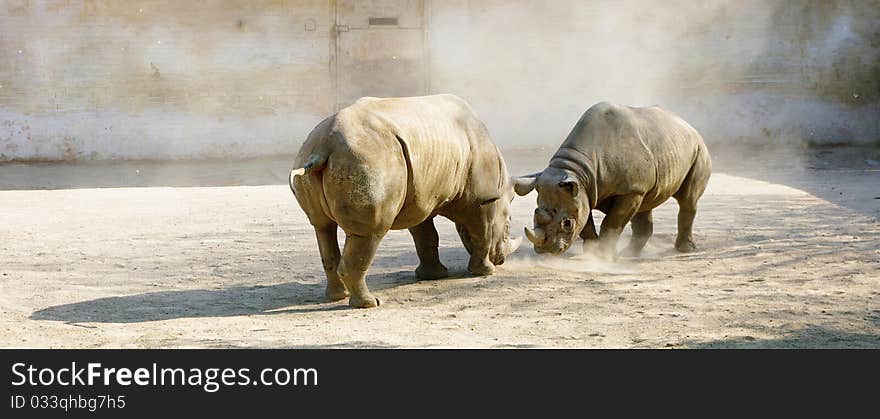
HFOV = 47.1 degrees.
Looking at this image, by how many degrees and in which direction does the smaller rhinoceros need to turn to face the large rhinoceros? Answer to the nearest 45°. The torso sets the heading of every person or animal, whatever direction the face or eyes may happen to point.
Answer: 0° — it already faces it

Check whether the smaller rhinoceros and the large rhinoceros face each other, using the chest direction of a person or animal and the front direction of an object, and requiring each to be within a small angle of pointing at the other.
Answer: yes

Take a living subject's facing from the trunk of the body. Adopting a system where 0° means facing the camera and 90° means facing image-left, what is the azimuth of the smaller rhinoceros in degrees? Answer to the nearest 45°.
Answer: approximately 45°

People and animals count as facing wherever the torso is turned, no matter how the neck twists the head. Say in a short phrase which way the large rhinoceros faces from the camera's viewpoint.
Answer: facing away from the viewer and to the right of the viewer

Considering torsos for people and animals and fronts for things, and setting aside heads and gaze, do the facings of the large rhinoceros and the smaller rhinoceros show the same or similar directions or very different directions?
very different directions

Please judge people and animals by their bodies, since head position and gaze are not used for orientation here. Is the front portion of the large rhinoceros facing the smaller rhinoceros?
yes
